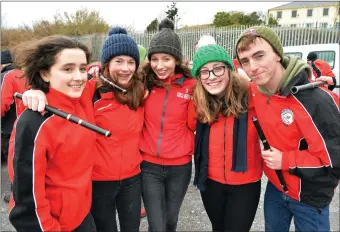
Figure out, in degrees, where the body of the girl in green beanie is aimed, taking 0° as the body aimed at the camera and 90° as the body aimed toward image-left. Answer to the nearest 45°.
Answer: approximately 0°

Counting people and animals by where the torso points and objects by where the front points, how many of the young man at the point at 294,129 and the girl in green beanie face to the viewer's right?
0

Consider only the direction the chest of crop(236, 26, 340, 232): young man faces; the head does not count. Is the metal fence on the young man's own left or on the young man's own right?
on the young man's own right

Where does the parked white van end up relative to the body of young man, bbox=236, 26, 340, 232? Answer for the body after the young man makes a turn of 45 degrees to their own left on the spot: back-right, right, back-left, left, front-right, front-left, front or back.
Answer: back

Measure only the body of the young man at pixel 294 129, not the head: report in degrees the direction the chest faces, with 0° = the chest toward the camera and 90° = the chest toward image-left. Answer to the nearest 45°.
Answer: approximately 45°

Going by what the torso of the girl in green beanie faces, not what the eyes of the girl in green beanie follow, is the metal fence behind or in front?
behind
